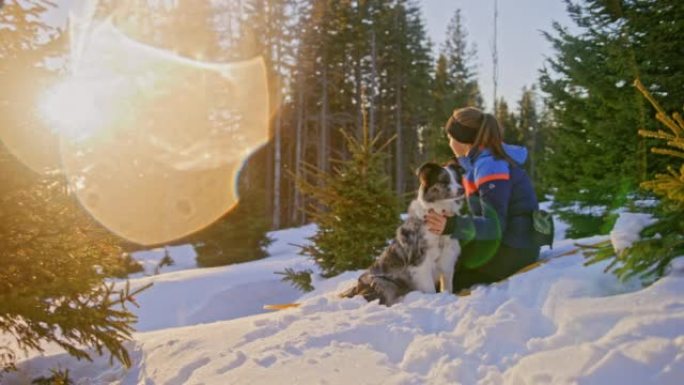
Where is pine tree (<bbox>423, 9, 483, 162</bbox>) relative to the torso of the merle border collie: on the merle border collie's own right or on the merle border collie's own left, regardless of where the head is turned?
on the merle border collie's own left

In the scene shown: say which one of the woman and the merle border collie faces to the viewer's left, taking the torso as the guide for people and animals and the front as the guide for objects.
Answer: the woman

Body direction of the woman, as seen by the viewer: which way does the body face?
to the viewer's left

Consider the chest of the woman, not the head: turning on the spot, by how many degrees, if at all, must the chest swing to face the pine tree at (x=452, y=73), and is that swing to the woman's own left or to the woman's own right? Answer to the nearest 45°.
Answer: approximately 90° to the woman's own right

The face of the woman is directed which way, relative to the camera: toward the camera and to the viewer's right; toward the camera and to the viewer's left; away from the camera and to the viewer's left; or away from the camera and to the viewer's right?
away from the camera and to the viewer's left
